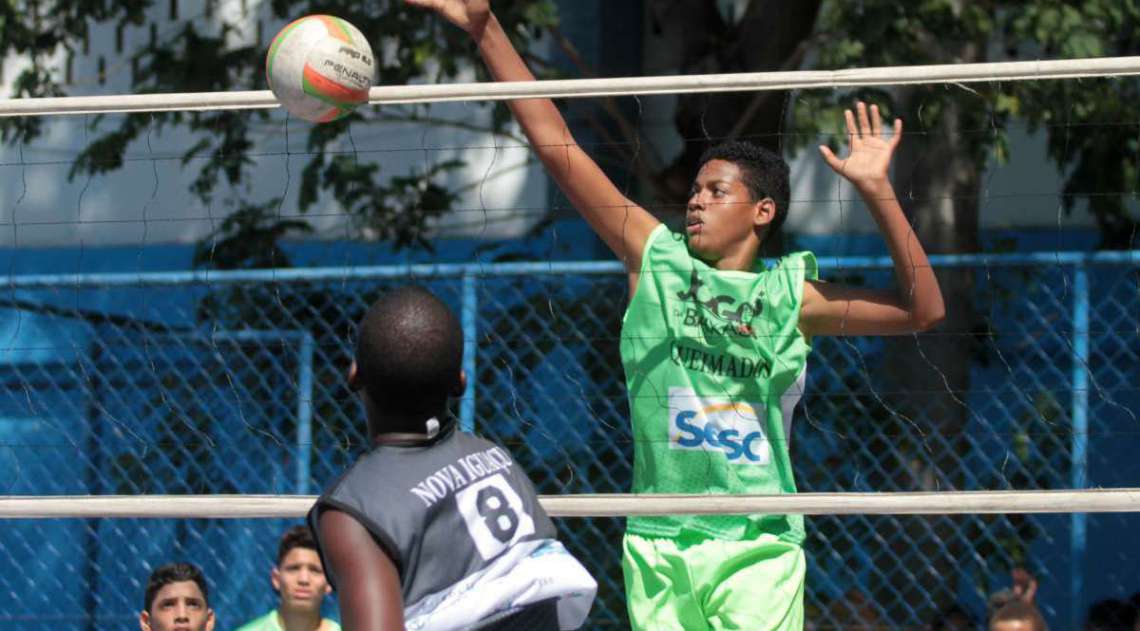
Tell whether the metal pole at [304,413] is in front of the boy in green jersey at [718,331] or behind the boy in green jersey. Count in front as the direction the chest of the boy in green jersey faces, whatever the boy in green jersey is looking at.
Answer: behind

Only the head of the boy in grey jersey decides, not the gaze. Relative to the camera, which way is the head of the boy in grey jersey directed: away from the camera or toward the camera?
away from the camera

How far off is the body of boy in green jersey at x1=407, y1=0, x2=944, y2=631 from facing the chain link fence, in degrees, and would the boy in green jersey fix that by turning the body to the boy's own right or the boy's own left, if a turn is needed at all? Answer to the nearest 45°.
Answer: approximately 180°

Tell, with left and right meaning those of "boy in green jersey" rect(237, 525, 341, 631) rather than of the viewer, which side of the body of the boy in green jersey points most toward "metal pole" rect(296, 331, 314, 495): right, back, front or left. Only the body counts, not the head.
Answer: back

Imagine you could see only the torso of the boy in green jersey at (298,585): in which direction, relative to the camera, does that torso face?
toward the camera

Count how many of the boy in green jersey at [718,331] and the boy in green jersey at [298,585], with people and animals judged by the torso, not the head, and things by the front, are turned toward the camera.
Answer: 2

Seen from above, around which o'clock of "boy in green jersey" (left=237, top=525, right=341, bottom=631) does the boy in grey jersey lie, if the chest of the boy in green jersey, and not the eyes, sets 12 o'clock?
The boy in grey jersey is roughly at 12 o'clock from the boy in green jersey.

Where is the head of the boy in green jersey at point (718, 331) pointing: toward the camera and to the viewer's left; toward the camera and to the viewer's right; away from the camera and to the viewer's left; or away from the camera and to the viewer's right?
toward the camera and to the viewer's left

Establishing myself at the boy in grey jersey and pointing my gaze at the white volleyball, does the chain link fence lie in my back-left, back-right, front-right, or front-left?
front-right

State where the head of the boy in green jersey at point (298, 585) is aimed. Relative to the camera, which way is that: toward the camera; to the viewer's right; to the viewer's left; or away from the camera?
toward the camera

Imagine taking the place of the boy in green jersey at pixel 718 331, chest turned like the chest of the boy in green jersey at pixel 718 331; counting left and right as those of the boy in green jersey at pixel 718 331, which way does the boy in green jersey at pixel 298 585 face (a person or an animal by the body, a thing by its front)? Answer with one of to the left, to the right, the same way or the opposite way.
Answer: the same way

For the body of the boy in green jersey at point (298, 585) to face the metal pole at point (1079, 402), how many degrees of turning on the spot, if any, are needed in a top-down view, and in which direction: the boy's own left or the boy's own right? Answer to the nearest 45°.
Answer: approximately 90° to the boy's own left

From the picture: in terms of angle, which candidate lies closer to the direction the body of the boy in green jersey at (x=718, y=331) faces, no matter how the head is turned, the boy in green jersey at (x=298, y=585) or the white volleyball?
the white volleyball

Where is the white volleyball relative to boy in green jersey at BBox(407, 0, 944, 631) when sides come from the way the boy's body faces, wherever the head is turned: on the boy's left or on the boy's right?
on the boy's right
